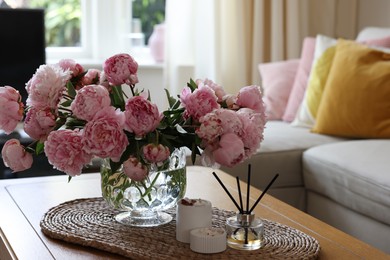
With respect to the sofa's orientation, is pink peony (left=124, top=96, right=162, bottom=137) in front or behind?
in front

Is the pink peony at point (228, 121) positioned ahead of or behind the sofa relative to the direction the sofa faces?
ahead

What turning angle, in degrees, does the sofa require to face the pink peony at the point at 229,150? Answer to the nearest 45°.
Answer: approximately 45° to its left

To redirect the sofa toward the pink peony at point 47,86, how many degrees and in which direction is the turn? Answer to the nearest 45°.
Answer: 0° — it already faces it

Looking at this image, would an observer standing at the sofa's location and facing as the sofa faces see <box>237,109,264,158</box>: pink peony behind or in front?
in front

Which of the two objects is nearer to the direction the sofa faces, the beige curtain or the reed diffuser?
the reed diffuser

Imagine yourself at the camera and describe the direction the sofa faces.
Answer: facing the viewer and to the left of the viewer

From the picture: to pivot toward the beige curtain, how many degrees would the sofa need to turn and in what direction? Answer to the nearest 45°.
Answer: approximately 90° to its right
